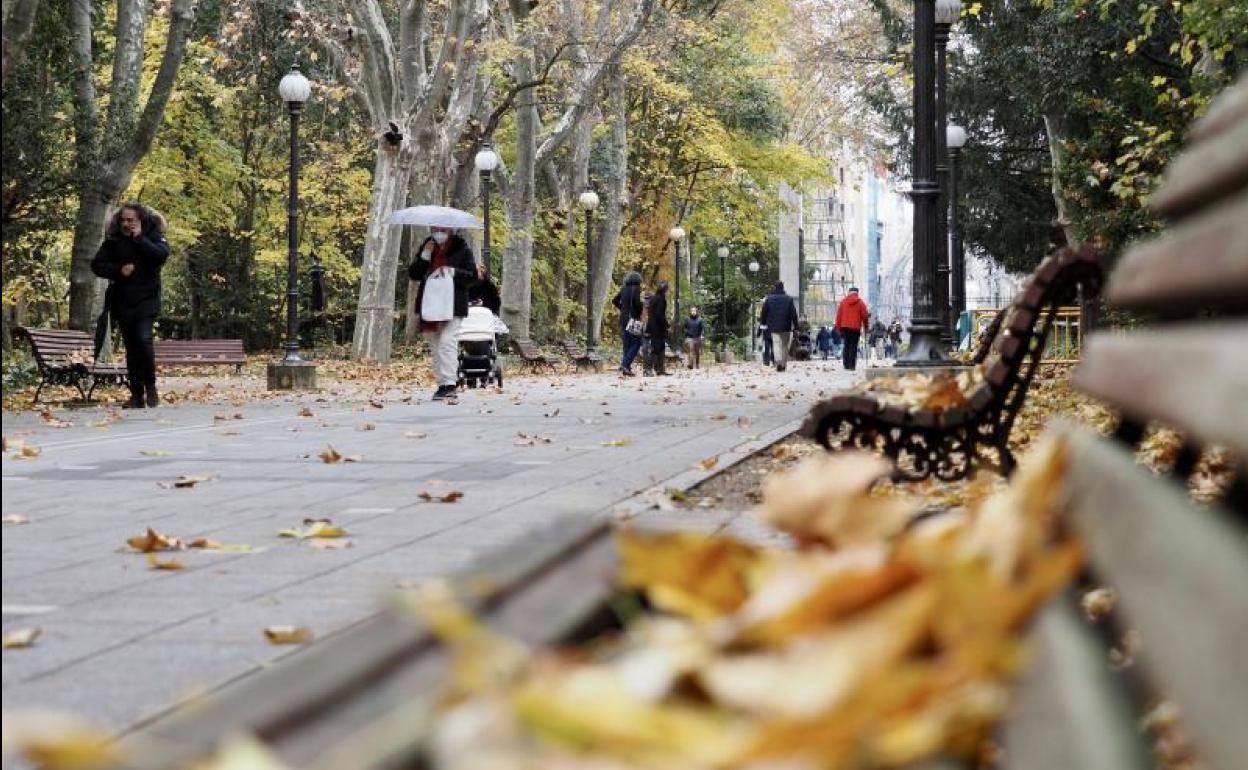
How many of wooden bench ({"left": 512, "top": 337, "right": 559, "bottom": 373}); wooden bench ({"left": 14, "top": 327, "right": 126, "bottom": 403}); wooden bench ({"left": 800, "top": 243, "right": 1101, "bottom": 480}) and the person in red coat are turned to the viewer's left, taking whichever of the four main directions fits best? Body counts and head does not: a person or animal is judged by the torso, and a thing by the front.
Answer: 1

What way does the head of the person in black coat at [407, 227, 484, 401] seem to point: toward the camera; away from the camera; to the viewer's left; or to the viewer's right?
toward the camera

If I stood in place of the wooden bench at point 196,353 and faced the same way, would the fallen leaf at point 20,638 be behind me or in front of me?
in front

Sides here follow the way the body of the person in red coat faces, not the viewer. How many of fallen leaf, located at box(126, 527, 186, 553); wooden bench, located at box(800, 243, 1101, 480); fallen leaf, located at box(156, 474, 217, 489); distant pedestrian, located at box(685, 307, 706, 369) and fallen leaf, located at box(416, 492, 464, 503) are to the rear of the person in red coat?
4

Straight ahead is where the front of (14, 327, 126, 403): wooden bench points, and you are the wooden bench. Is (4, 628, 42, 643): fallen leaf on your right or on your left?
on your right

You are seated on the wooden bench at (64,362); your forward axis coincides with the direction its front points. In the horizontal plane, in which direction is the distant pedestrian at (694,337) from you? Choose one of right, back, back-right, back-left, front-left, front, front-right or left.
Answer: left

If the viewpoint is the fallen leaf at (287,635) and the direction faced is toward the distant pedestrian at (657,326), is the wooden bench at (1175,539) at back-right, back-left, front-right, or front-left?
back-right

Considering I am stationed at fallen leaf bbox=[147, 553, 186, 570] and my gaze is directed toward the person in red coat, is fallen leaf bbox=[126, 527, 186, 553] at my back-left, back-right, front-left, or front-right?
front-left

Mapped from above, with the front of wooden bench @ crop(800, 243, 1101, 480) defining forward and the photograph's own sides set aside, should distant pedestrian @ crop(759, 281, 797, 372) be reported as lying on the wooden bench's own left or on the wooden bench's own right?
on the wooden bench's own right

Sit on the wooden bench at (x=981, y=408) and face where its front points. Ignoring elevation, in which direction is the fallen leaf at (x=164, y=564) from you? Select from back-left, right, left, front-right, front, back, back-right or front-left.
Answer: front-left

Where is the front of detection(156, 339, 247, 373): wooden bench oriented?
toward the camera

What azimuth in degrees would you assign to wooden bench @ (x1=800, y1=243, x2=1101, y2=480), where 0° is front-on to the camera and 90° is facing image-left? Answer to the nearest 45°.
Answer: approximately 90°
